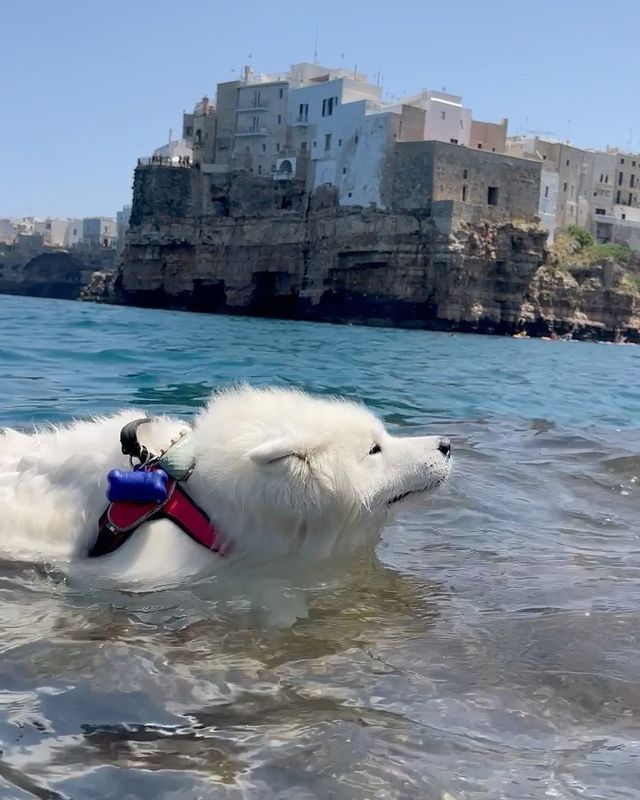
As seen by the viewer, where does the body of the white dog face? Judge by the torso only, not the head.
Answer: to the viewer's right
